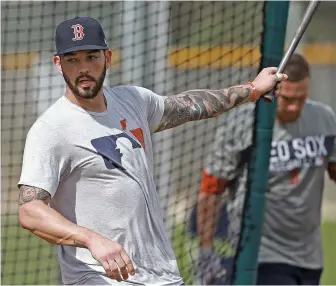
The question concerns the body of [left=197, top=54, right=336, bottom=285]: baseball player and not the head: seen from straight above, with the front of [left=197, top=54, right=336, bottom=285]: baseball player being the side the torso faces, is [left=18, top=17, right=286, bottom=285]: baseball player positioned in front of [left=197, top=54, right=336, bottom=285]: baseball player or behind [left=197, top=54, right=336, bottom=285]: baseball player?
in front

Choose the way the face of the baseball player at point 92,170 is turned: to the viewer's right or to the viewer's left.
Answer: to the viewer's right

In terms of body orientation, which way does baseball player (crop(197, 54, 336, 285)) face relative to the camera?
toward the camera
